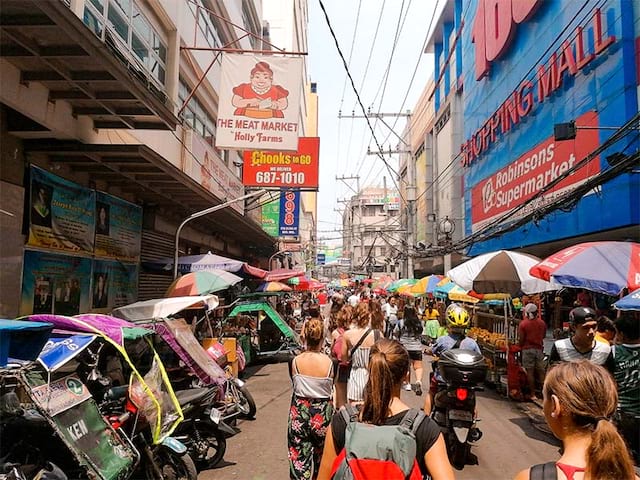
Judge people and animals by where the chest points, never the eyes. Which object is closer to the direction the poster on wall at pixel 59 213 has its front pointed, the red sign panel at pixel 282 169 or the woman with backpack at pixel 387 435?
the woman with backpack

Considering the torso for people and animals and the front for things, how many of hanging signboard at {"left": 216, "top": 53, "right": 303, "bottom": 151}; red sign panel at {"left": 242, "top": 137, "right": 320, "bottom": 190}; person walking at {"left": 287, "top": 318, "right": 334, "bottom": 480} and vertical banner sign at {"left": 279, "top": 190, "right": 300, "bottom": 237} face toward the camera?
3

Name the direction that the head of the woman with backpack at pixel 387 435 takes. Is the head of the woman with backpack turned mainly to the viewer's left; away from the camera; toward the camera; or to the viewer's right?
away from the camera

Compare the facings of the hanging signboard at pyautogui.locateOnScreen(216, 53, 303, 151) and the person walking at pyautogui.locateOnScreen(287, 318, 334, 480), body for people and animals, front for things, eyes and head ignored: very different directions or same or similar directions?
very different directions

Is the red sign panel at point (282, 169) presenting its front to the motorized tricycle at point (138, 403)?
yes

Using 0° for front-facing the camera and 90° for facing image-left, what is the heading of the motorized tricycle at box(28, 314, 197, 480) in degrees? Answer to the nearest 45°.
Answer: approximately 315°

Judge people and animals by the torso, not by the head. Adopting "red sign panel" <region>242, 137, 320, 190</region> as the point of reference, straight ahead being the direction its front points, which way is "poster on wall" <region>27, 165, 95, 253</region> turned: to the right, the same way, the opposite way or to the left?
to the left

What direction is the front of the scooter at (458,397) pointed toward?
away from the camera

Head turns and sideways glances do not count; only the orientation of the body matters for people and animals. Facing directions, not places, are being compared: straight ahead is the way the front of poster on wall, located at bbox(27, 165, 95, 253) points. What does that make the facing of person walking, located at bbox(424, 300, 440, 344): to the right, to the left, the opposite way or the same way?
to the left

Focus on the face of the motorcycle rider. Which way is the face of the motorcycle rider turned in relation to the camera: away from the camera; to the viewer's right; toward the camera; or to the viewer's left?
away from the camera

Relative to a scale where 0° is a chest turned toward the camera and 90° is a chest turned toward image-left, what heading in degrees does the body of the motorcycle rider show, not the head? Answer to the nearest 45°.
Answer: approximately 180°
